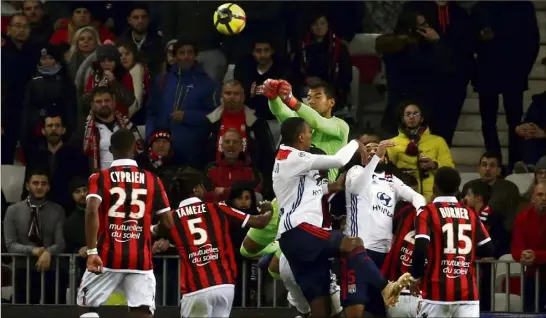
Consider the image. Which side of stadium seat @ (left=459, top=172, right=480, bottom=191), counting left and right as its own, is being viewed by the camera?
front

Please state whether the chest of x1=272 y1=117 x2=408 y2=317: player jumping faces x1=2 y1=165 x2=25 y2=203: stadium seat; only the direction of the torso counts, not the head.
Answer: no

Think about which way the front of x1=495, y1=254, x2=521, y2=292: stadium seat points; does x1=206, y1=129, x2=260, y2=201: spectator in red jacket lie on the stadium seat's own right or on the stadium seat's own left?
on the stadium seat's own right

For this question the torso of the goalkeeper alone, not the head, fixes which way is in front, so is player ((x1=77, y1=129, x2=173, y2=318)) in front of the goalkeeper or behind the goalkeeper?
in front

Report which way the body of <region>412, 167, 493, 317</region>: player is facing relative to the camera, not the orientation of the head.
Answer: away from the camera

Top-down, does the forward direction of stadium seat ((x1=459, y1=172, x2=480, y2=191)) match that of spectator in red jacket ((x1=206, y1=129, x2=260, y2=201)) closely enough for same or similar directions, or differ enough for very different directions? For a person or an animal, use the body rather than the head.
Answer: same or similar directions

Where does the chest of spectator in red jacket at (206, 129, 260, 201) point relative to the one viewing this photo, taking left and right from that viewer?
facing the viewer

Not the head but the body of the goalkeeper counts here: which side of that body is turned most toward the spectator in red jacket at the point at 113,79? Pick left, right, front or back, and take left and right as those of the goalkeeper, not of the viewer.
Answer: right

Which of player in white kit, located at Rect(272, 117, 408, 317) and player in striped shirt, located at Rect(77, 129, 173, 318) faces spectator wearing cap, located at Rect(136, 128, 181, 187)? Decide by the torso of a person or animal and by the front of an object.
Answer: player in striped shirt, located at Rect(77, 129, 173, 318)

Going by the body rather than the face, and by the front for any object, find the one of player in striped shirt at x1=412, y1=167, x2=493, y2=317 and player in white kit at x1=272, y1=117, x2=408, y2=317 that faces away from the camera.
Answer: player in striped shirt at x1=412, y1=167, x2=493, y2=317

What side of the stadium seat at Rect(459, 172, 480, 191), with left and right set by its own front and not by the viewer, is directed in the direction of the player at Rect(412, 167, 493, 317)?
front

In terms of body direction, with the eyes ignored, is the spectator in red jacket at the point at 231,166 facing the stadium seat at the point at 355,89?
no

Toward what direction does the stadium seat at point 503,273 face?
toward the camera

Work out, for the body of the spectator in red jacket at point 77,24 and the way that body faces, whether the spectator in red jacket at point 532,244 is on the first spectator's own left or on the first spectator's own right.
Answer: on the first spectator's own left

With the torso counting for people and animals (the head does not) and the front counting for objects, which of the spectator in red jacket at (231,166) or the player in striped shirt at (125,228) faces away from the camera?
the player in striped shirt

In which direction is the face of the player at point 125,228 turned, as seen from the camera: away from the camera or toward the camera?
away from the camera

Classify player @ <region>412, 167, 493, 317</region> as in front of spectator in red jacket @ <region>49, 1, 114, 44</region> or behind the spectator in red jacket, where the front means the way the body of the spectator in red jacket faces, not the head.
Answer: in front
